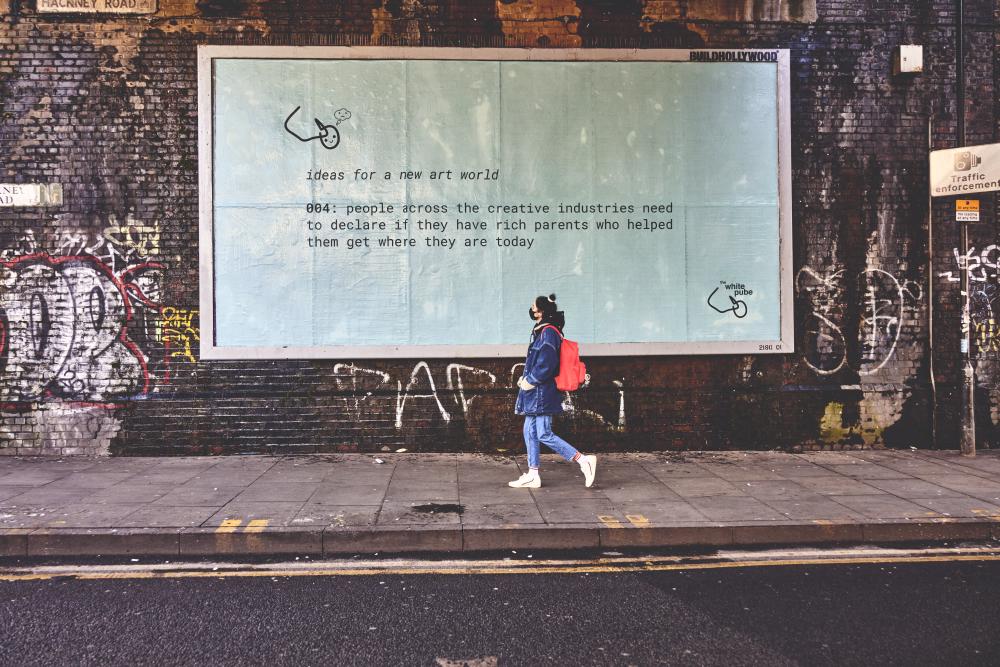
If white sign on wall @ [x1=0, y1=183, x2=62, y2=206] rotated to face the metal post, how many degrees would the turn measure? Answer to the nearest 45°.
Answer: approximately 45° to its left

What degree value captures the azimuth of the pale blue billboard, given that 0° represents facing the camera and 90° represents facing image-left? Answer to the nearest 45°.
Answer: approximately 0°

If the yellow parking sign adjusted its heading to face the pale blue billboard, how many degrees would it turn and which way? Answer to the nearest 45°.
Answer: approximately 45° to its right

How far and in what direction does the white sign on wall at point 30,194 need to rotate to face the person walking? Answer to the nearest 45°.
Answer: approximately 45° to its left

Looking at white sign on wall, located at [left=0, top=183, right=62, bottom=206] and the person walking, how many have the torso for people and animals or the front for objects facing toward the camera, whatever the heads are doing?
1
